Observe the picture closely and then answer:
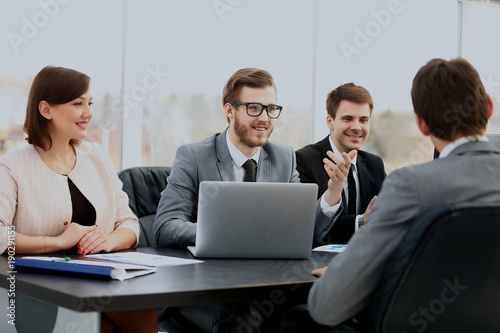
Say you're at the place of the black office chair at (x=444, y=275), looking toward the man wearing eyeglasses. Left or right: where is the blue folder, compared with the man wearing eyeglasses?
left

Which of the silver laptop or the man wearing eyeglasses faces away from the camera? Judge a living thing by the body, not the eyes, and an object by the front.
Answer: the silver laptop

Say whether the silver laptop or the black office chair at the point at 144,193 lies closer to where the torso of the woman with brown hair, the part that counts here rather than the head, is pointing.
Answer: the silver laptop

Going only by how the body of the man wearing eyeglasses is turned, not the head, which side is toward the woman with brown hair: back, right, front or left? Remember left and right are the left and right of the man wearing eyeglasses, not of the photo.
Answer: right

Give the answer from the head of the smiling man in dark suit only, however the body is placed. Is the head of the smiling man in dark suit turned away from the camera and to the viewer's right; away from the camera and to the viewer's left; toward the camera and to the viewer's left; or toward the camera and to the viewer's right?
toward the camera and to the viewer's right

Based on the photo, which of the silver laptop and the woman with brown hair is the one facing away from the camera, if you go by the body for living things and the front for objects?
the silver laptop

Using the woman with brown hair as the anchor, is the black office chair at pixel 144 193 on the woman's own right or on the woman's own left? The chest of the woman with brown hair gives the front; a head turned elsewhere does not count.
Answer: on the woman's own left

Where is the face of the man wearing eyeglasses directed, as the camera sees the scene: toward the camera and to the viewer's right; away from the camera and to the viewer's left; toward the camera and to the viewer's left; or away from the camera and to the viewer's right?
toward the camera and to the viewer's right

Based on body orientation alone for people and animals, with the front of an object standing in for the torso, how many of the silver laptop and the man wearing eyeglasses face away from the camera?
1

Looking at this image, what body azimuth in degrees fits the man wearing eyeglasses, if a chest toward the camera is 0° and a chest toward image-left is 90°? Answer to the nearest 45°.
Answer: approximately 315°

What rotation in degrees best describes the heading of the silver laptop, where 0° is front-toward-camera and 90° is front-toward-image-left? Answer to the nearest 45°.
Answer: approximately 180°

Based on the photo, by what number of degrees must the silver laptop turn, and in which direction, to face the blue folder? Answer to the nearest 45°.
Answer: approximately 135° to its left
